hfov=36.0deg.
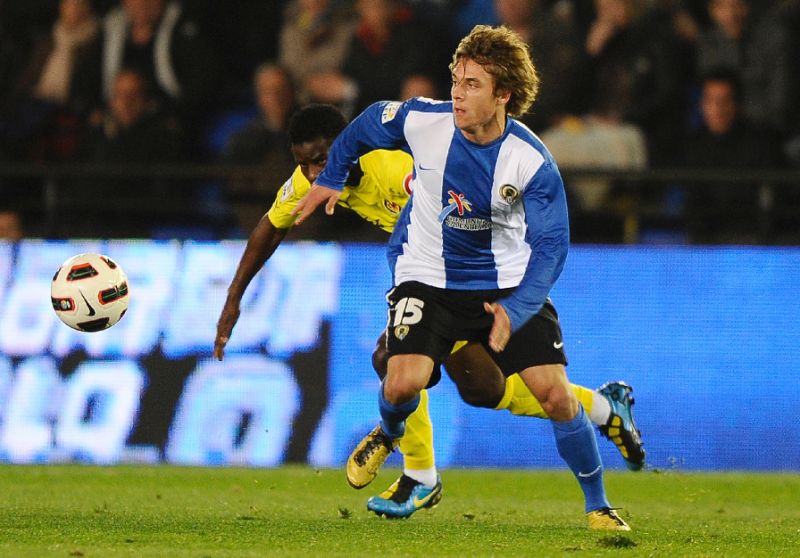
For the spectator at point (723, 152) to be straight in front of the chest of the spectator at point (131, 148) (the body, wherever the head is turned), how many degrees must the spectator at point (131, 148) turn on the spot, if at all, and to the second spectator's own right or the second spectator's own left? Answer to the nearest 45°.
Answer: approximately 90° to the second spectator's own left

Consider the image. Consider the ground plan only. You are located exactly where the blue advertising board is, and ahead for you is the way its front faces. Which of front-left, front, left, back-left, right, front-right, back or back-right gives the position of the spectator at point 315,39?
back

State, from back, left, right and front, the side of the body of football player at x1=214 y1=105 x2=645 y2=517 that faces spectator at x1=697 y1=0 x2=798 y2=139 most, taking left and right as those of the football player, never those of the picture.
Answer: back

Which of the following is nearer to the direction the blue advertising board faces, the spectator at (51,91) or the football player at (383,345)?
the football player

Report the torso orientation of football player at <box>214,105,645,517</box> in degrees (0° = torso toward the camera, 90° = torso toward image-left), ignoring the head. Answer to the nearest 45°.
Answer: approximately 45°

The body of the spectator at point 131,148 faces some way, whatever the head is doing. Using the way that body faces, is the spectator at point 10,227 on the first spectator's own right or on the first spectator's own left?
on the first spectator's own right

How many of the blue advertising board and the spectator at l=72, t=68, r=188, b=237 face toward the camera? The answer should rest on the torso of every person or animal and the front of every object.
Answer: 2

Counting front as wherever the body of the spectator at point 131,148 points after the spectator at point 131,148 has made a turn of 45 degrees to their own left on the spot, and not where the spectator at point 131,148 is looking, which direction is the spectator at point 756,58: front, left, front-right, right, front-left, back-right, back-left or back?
front-left

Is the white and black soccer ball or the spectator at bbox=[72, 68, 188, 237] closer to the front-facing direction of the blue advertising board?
the white and black soccer ball

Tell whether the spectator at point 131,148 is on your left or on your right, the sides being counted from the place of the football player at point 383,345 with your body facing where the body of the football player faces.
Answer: on your right

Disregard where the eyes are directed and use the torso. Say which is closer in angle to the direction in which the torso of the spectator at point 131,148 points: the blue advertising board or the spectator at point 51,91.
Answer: the blue advertising board

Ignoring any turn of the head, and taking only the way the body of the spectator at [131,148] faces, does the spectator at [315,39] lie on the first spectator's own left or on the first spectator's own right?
on the first spectator's own left

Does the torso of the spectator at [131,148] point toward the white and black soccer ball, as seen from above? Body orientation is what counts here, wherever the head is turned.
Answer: yes
